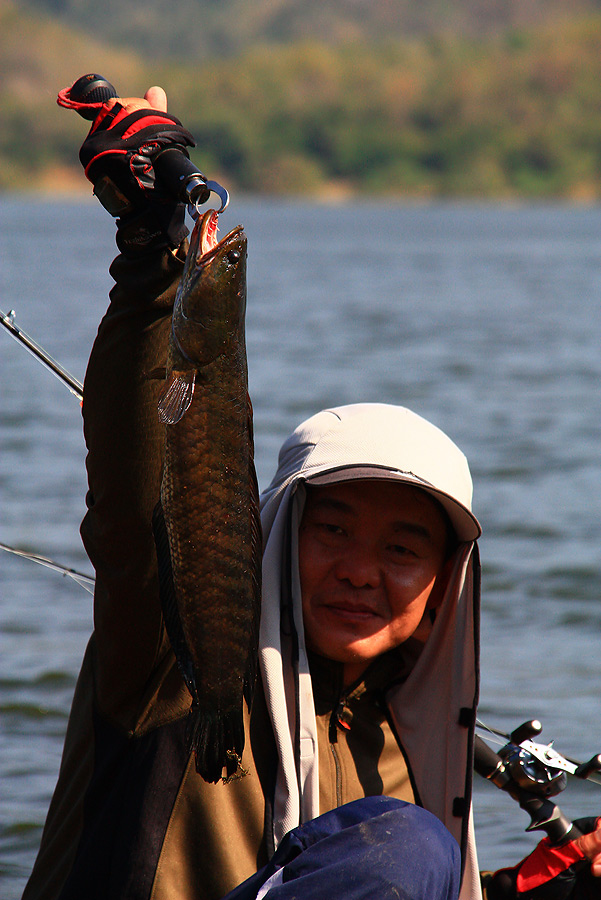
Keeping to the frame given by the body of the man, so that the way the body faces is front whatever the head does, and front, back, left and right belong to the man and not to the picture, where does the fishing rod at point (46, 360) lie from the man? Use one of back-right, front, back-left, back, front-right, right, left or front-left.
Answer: back-right

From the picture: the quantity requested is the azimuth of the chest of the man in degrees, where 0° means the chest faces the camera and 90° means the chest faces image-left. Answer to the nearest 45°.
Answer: approximately 0°
